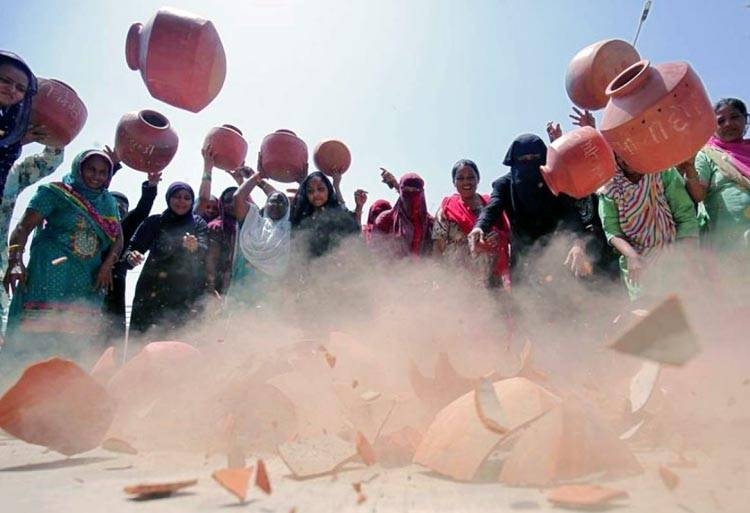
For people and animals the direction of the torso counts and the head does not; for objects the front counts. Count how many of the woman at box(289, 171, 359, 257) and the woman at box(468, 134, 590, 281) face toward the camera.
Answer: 2

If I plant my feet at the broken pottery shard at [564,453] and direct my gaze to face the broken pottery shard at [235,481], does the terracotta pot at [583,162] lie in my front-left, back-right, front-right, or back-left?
back-right

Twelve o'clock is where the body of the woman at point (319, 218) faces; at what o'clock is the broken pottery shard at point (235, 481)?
The broken pottery shard is roughly at 12 o'clock from the woman.

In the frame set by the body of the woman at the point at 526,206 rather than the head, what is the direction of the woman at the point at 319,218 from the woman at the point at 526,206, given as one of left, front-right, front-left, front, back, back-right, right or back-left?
right

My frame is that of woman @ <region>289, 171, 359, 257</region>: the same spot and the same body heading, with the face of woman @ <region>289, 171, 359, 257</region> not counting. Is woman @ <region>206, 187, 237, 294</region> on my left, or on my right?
on my right

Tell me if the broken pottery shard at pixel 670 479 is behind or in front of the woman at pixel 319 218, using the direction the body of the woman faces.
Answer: in front
